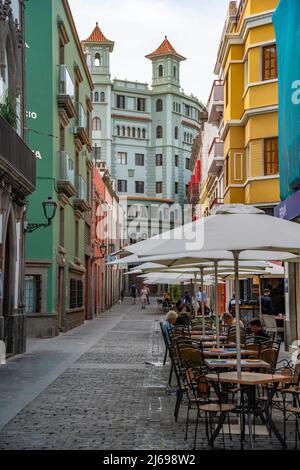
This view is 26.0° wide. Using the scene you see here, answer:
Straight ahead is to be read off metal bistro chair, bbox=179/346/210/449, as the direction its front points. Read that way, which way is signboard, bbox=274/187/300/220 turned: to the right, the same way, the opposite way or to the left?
the opposite way

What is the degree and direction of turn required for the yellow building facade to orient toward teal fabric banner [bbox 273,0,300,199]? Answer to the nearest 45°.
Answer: approximately 45° to its left

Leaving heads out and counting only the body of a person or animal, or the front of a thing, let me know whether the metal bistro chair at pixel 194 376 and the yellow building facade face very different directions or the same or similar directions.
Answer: very different directions

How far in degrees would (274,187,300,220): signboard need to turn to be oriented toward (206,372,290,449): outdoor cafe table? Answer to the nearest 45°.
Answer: approximately 45° to its left

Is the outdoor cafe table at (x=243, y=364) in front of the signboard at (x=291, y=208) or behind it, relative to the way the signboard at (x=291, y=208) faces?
in front

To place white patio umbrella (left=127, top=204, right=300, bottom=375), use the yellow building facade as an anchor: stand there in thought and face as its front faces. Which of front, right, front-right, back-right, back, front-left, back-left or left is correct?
front-left

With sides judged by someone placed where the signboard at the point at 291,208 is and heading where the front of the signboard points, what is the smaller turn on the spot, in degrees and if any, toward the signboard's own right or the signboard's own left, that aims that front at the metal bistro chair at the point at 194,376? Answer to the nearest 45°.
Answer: approximately 45° to the signboard's own left

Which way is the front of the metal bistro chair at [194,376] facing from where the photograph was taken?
facing away from the viewer and to the right of the viewer

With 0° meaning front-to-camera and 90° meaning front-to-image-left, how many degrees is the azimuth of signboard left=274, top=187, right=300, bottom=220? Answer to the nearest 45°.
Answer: approximately 45°

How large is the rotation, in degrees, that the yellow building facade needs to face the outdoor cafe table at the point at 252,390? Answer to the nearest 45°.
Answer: approximately 45° to its left
